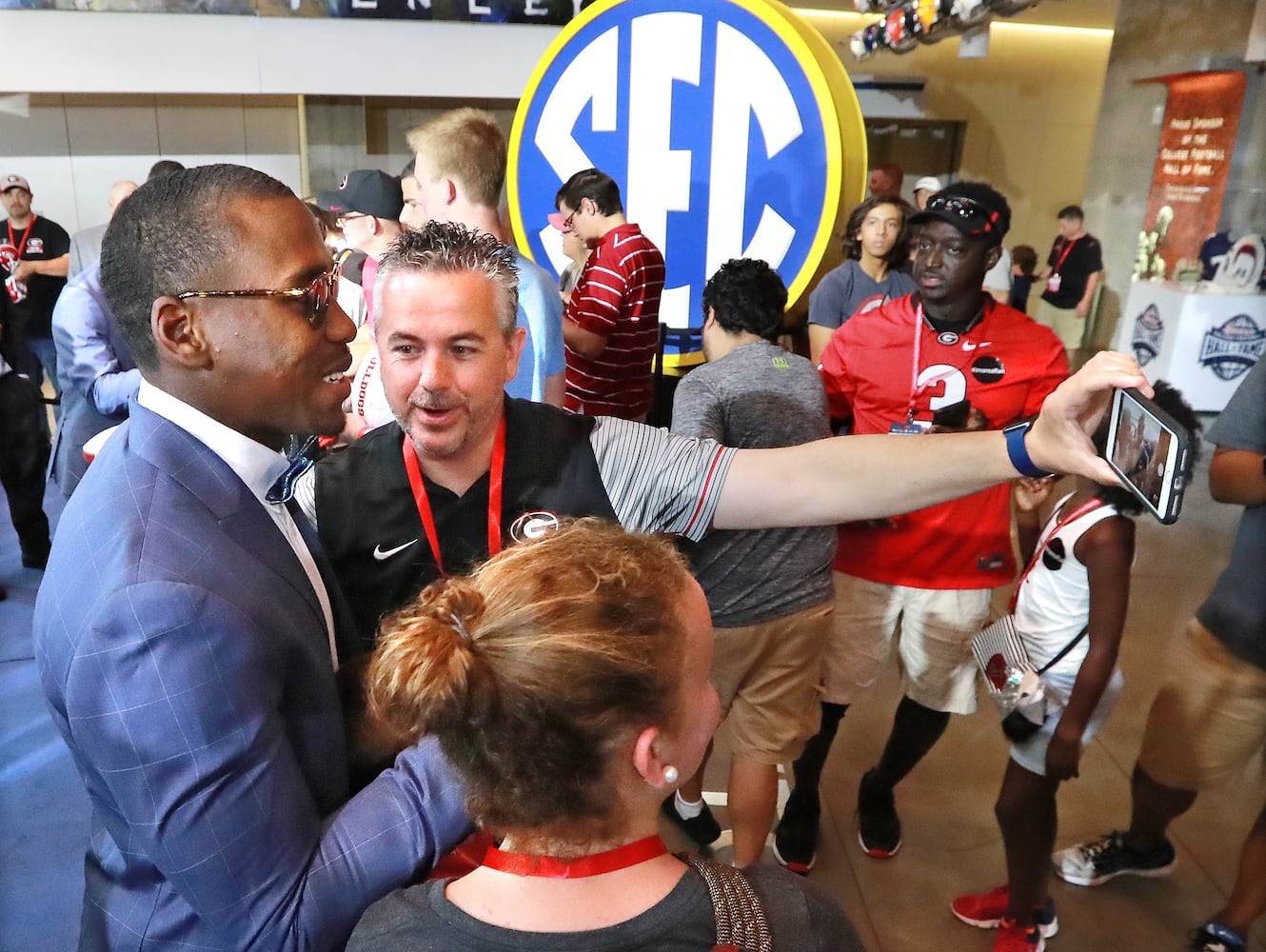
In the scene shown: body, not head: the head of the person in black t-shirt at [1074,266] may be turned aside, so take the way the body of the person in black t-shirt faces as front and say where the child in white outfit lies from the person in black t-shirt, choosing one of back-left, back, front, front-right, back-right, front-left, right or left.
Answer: front-left

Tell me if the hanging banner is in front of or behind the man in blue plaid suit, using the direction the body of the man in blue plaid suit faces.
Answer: in front

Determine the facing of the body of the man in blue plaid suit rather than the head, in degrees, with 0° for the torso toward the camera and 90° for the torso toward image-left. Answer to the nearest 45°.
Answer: approximately 270°

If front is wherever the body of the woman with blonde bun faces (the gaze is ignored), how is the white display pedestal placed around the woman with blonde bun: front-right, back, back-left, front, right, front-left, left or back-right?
front

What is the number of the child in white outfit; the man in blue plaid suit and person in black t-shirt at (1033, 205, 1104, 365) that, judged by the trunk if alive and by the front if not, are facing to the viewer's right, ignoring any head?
1

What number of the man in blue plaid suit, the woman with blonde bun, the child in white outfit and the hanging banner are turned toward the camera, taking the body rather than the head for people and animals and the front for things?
1

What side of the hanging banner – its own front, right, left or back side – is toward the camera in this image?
front

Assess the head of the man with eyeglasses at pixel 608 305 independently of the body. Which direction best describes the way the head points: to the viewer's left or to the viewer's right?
to the viewer's left

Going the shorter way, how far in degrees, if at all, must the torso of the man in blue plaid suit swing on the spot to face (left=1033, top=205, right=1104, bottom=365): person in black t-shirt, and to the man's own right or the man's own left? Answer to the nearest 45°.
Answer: approximately 45° to the man's own left

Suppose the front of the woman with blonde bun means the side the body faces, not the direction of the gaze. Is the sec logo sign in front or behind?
in front

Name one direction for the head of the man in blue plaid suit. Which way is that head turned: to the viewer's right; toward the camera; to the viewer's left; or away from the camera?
to the viewer's right

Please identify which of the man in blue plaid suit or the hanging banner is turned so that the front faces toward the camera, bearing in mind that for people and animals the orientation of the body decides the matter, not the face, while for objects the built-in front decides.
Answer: the hanging banner

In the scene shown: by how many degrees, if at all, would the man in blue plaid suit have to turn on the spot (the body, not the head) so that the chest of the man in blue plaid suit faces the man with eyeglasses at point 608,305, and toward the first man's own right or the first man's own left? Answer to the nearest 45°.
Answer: approximately 45° to the first man's own left

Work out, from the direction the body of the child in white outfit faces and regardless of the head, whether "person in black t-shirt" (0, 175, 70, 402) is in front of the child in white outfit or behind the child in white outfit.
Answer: in front

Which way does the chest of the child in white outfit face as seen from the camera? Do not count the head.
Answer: to the viewer's left
